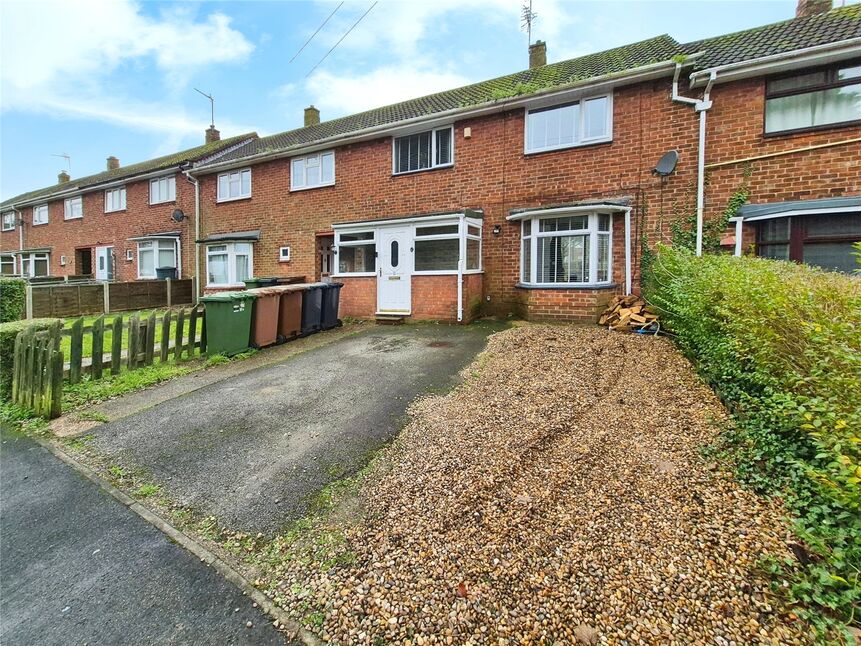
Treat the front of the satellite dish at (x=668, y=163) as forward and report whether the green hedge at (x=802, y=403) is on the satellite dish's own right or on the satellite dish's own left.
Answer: on the satellite dish's own left

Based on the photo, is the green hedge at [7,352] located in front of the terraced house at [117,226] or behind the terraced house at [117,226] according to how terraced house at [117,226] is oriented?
in front

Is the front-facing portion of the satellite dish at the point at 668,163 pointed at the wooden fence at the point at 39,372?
yes

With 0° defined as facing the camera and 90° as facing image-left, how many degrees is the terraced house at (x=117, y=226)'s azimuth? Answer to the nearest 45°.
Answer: approximately 45°

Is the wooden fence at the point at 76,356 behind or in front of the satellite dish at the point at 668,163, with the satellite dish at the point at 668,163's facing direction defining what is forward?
in front

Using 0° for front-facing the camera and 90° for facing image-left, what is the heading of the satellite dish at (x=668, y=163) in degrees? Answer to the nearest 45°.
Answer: approximately 45°

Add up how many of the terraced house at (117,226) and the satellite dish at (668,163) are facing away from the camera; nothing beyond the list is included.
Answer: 0

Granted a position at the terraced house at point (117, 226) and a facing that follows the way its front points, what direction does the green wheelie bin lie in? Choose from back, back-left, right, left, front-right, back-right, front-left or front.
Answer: front-left

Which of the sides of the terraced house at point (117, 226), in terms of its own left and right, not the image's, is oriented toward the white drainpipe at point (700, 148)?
left

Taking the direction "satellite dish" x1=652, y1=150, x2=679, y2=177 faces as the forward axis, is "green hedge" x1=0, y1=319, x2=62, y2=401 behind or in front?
in front
